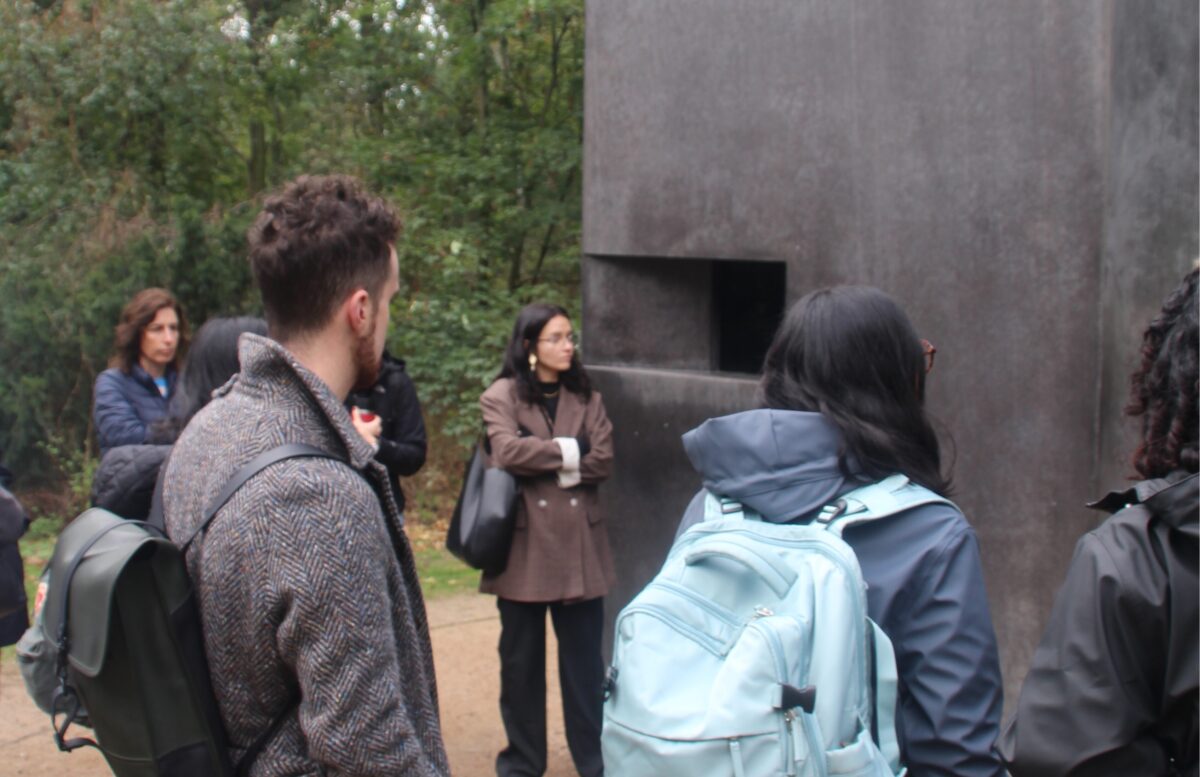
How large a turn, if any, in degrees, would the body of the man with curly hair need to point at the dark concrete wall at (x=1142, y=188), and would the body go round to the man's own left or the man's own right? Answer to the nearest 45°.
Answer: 0° — they already face it

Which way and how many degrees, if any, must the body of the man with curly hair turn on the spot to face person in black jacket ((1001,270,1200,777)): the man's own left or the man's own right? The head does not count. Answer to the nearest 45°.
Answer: approximately 45° to the man's own right

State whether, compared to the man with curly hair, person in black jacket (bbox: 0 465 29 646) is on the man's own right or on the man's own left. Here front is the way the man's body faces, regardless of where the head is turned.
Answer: on the man's own left

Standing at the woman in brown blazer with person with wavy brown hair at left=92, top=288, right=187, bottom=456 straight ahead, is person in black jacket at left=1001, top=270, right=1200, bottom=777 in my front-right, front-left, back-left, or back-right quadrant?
back-left

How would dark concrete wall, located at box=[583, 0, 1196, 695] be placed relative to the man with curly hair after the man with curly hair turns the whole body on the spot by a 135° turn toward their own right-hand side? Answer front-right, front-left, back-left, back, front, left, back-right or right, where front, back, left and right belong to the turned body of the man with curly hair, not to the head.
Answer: back-left

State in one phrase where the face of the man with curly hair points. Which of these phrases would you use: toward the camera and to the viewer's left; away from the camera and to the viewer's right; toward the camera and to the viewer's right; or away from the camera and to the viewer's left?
away from the camera and to the viewer's right

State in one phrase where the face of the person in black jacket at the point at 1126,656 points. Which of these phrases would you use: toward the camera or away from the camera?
away from the camera

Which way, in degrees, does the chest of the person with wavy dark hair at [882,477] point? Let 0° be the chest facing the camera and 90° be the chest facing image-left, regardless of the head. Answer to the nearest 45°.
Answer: approximately 225°

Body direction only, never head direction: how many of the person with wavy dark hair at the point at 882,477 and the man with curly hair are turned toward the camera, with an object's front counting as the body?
0

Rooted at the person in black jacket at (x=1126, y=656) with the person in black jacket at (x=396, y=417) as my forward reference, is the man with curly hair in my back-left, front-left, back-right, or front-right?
front-left

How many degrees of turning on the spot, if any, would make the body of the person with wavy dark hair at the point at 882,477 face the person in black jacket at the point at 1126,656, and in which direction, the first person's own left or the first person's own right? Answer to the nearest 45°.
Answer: approximately 90° to the first person's own right

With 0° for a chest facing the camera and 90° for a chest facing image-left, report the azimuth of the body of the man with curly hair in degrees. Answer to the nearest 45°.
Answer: approximately 225°

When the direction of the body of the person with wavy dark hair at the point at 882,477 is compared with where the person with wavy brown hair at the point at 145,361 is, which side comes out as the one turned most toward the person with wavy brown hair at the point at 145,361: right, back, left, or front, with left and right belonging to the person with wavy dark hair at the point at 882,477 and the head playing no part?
left

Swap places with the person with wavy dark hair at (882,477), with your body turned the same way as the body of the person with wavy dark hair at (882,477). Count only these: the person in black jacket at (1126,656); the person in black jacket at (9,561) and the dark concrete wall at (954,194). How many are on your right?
1

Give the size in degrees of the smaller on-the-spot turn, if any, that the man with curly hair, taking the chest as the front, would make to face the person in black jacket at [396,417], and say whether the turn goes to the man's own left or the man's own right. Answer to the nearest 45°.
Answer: approximately 45° to the man's own left
